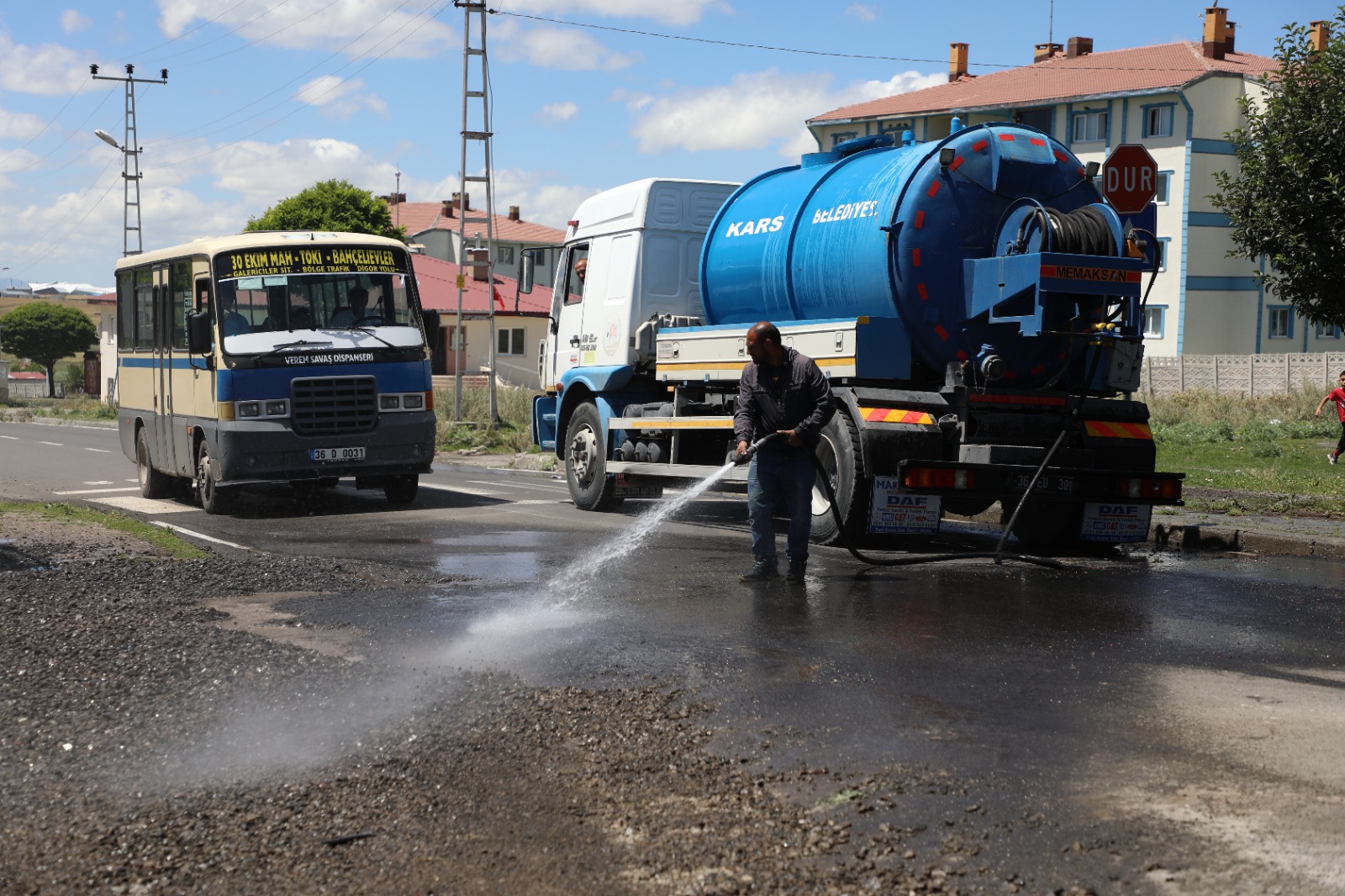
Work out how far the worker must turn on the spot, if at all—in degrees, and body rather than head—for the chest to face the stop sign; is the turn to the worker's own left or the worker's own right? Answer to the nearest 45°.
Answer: approximately 180°

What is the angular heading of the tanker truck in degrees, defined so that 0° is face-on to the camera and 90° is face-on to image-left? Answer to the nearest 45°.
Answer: approximately 135°

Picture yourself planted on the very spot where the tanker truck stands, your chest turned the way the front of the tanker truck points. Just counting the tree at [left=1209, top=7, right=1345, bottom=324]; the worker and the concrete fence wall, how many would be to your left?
1

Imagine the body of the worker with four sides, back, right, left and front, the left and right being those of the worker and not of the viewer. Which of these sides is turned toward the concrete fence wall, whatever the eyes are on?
back

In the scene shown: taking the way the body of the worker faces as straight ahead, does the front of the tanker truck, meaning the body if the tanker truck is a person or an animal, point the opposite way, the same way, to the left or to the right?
to the right

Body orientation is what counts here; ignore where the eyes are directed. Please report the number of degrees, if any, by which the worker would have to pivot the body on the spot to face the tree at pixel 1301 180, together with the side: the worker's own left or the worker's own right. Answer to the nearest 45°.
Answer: approximately 180°

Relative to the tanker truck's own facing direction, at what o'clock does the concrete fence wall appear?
The concrete fence wall is roughly at 2 o'clock from the tanker truck.

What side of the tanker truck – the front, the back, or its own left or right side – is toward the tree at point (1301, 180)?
right

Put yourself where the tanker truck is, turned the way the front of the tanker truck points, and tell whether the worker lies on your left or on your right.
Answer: on your left
